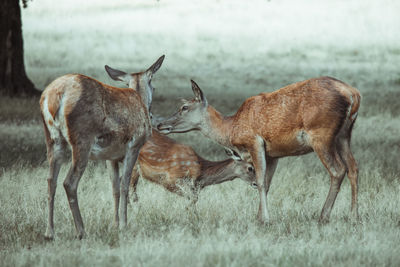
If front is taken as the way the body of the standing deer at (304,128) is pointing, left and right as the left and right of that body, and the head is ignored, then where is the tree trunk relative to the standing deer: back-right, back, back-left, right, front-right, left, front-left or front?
front-right

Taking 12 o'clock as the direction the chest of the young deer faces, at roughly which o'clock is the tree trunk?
The tree trunk is roughly at 8 o'clock from the young deer.

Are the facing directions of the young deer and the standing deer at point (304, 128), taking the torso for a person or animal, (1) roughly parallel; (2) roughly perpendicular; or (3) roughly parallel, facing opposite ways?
roughly parallel, facing opposite ways

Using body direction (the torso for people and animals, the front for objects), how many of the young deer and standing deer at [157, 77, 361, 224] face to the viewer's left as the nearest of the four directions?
1

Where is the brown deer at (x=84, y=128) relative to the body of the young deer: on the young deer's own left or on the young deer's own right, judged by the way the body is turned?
on the young deer's own right

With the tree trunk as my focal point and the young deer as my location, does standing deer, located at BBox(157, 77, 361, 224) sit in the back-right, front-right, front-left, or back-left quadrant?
back-right

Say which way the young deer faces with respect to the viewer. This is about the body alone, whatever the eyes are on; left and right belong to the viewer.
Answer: facing to the right of the viewer

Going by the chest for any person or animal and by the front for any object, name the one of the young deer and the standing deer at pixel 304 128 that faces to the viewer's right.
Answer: the young deer

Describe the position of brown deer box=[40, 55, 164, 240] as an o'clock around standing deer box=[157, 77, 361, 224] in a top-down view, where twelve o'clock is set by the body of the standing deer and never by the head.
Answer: The brown deer is roughly at 11 o'clock from the standing deer.

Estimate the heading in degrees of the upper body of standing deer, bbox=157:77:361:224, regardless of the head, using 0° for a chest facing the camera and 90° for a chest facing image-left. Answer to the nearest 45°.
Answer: approximately 90°

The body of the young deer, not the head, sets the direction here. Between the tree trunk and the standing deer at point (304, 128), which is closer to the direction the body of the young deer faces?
the standing deer
